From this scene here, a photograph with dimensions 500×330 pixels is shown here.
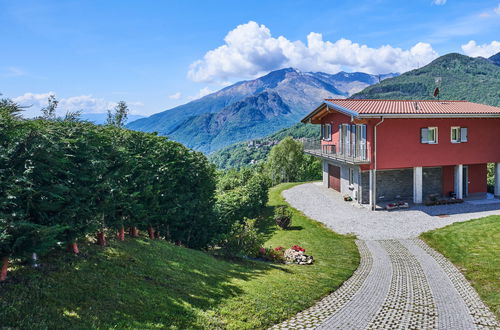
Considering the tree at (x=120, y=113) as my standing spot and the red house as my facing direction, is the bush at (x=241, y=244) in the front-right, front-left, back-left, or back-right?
front-right

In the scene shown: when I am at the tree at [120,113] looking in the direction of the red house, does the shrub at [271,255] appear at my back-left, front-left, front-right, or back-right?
front-right

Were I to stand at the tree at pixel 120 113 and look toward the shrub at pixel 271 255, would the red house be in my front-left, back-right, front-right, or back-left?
front-left

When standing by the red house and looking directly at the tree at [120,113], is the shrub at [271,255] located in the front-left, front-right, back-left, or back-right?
front-left

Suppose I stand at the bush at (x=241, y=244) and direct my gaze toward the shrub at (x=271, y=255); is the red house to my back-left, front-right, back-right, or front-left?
front-left
